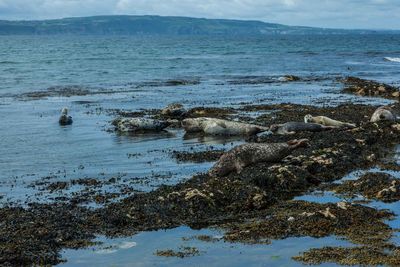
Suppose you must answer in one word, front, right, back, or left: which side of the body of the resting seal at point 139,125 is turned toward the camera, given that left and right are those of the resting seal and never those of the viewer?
left

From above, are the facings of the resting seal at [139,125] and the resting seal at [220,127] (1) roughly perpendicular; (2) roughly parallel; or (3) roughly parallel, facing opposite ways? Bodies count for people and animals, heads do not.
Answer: roughly parallel

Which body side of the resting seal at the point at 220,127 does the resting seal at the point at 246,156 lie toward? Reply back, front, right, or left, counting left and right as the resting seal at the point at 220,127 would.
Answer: left

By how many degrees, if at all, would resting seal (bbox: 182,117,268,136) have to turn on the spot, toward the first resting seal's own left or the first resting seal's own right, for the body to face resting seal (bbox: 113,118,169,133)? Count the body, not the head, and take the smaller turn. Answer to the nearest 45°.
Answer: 0° — it already faces it

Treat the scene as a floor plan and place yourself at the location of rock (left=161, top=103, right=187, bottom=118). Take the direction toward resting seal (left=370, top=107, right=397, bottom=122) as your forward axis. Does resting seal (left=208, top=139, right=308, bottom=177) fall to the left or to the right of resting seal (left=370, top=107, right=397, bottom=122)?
right

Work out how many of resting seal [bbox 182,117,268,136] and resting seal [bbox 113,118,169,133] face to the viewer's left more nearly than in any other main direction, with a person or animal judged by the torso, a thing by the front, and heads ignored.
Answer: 2

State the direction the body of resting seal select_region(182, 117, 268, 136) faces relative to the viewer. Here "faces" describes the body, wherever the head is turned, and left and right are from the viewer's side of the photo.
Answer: facing to the left of the viewer
